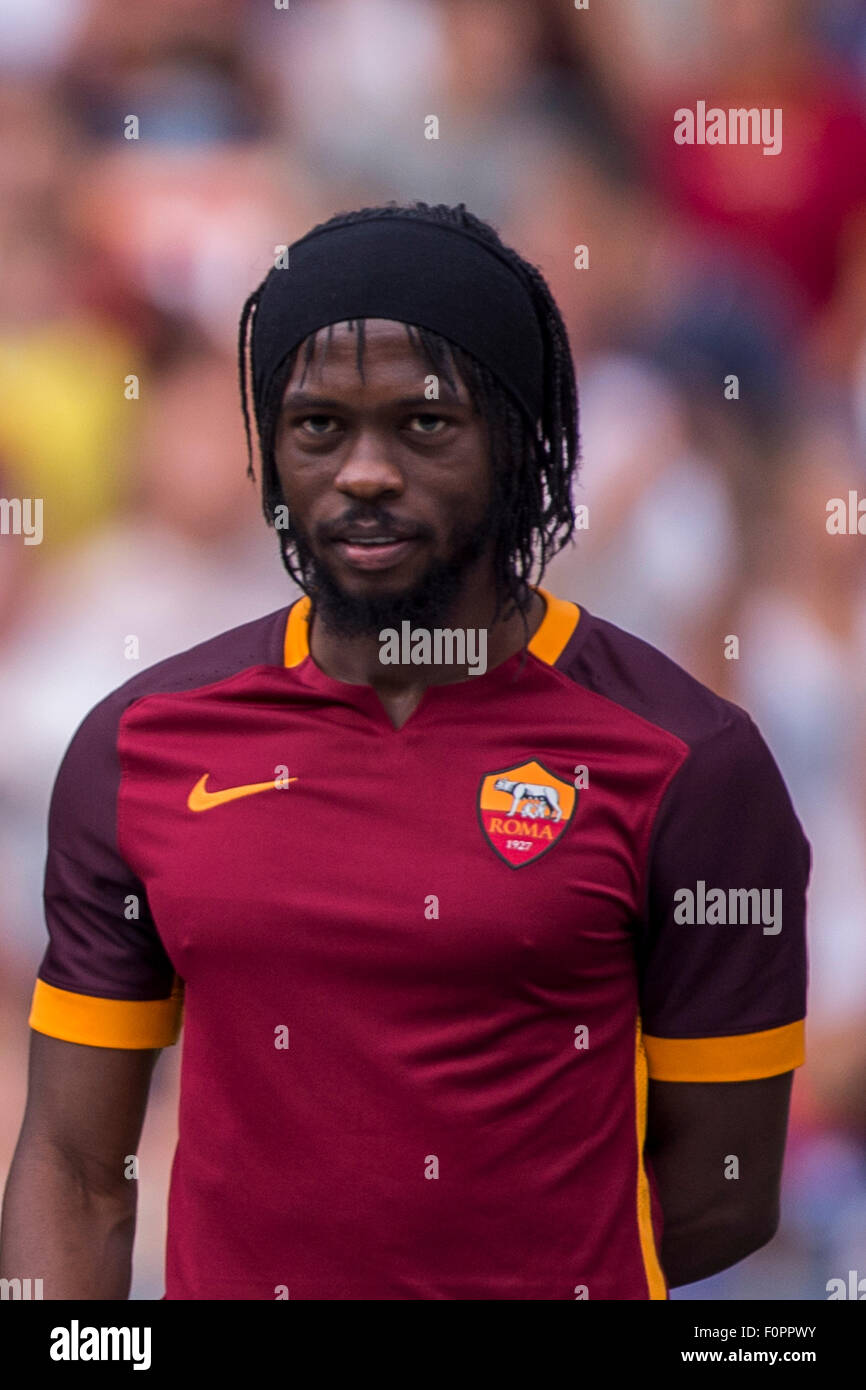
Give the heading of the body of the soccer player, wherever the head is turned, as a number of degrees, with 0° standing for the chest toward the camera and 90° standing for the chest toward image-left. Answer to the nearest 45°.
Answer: approximately 0°
